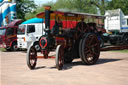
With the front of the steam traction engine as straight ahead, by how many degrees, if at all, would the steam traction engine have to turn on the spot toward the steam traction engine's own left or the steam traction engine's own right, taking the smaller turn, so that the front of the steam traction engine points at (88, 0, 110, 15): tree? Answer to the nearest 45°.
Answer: approximately 135° to the steam traction engine's own right

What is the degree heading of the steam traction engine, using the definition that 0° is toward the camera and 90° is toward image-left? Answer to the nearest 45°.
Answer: approximately 45°
